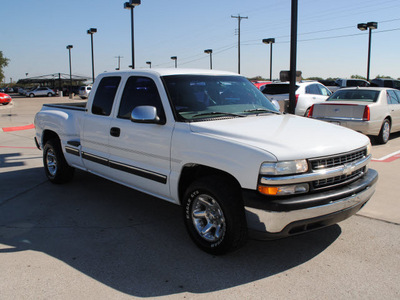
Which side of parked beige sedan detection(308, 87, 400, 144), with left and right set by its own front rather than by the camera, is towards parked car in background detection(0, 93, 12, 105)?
left

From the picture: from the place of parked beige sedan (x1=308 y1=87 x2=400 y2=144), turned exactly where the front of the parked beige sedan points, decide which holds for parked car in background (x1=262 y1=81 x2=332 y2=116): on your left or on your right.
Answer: on your left

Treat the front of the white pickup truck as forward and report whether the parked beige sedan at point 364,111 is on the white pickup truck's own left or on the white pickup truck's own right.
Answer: on the white pickup truck's own left

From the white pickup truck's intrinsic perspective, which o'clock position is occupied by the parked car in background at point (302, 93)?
The parked car in background is roughly at 8 o'clock from the white pickup truck.

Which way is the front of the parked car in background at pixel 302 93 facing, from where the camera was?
facing away from the viewer and to the right of the viewer

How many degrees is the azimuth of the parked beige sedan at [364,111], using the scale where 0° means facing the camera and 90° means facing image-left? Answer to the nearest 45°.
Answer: approximately 225°

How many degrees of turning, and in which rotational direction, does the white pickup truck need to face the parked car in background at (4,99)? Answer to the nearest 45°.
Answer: approximately 180°

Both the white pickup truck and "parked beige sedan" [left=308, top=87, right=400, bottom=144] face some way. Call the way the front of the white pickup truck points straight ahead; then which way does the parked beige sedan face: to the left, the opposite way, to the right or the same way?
to the left

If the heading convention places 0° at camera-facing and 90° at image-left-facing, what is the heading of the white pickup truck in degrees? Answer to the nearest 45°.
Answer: approximately 315°
